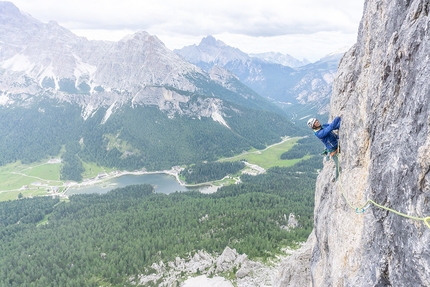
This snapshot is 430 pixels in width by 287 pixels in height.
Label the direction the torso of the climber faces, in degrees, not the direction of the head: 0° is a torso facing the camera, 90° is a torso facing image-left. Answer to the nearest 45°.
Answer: approximately 270°
